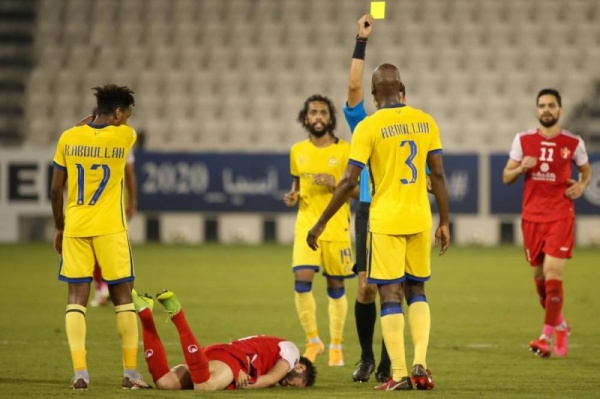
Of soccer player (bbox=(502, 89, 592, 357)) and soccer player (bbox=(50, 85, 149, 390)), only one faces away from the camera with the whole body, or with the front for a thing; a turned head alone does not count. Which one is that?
soccer player (bbox=(50, 85, 149, 390))

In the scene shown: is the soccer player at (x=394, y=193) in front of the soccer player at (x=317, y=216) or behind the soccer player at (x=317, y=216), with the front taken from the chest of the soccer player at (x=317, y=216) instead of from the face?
in front

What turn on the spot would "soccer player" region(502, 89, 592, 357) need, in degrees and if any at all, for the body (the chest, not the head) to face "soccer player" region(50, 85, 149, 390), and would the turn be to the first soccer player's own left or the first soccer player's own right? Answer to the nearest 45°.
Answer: approximately 45° to the first soccer player's own right

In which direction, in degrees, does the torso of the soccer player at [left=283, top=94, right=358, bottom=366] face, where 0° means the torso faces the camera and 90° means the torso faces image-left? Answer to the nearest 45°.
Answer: approximately 0°

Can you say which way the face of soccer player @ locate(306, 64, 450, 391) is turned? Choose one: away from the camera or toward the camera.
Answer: away from the camera

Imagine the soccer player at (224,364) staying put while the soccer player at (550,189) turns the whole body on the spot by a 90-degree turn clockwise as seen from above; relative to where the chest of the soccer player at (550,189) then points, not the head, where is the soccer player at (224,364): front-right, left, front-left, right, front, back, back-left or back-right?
front-left

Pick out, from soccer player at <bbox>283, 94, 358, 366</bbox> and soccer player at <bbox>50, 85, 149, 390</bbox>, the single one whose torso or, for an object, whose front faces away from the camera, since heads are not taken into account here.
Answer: soccer player at <bbox>50, 85, 149, 390</bbox>

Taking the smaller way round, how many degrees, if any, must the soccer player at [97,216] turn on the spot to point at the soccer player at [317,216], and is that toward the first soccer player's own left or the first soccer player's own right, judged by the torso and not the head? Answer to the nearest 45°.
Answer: approximately 45° to the first soccer player's own right

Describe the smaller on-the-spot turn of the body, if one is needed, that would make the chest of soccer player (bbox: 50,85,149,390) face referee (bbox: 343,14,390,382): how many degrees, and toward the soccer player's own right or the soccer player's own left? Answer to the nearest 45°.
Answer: approximately 90° to the soccer player's own right

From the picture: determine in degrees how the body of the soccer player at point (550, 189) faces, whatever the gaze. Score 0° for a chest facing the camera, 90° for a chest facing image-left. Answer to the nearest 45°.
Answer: approximately 0°

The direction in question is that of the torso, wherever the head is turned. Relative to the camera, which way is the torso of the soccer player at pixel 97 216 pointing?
away from the camera

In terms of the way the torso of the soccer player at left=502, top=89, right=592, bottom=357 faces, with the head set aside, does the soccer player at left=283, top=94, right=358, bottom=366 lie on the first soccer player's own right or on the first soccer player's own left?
on the first soccer player's own right

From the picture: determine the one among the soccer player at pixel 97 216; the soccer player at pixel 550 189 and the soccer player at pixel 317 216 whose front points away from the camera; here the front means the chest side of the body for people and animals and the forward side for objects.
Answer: the soccer player at pixel 97 216

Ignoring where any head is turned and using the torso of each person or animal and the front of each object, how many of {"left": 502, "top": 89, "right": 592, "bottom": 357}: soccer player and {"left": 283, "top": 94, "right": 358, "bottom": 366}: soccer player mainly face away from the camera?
0

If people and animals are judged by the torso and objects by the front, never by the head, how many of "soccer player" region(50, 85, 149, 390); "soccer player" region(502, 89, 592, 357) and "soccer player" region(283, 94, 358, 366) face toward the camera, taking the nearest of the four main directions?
2
